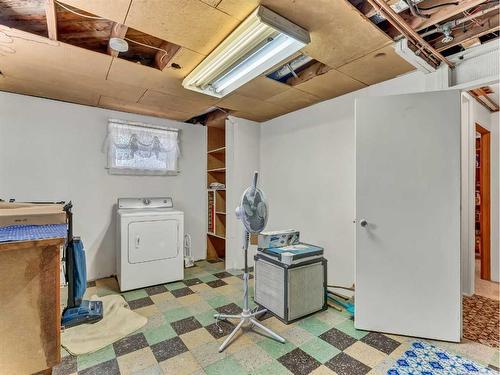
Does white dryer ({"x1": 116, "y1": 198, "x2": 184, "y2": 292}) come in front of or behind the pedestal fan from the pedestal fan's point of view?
behind

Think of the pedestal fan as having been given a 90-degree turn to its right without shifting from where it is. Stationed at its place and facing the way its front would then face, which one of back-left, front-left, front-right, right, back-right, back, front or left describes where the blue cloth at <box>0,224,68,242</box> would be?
front

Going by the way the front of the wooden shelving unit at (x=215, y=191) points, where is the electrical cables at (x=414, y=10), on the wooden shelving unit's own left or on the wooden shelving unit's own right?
on the wooden shelving unit's own left

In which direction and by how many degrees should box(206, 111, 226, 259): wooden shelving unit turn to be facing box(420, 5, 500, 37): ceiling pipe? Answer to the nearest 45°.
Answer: approximately 90° to its left

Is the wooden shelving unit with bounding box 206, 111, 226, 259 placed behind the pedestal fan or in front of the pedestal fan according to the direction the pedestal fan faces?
behind

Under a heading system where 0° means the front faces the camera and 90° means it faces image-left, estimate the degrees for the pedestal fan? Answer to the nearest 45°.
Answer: approximately 315°

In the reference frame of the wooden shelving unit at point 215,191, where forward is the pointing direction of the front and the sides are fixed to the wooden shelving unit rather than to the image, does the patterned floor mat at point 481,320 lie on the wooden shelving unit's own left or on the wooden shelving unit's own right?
on the wooden shelving unit's own left

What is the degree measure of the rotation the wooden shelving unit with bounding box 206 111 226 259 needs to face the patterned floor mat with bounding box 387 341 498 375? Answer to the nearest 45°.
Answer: approximately 90° to its left

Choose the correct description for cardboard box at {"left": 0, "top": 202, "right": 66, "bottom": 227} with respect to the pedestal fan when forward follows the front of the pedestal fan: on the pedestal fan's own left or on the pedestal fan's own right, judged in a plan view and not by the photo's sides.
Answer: on the pedestal fan's own right

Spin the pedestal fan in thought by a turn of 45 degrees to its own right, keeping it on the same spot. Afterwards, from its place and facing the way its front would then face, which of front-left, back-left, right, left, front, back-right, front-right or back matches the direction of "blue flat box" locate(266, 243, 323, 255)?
back-left

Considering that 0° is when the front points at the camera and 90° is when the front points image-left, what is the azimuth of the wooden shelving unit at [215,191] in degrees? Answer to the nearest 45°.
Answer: approximately 45°

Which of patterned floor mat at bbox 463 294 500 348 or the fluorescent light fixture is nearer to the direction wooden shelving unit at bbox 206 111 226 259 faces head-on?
the fluorescent light fixture

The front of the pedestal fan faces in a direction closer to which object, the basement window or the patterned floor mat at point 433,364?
the patterned floor mat
